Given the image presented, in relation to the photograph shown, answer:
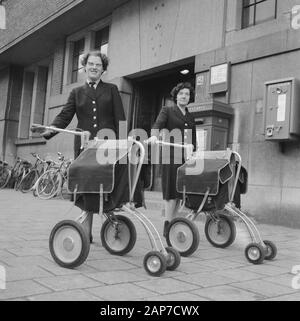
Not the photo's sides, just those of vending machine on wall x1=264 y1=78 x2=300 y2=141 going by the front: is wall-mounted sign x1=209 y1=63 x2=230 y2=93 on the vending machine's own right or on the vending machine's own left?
on the vending machine's own right

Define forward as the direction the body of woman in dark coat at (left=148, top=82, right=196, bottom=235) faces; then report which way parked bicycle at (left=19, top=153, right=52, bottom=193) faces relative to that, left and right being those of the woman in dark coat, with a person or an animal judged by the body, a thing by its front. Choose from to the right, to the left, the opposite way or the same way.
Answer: to the right

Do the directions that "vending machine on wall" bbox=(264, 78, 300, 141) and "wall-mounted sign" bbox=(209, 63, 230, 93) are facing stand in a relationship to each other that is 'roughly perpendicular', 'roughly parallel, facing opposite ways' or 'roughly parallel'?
roughly parallel

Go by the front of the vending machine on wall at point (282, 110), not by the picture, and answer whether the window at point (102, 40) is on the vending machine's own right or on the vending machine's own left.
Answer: on the vending machine's own right

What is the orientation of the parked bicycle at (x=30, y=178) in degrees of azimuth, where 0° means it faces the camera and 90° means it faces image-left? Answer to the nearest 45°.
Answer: approximately 45°

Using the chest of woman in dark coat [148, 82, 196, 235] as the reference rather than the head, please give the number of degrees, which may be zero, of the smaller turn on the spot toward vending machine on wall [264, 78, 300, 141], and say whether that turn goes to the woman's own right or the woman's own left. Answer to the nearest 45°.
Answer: approximately 90° to the woman's own left

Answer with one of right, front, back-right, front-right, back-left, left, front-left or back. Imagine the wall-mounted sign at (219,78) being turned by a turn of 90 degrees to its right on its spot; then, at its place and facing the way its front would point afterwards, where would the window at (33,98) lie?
front

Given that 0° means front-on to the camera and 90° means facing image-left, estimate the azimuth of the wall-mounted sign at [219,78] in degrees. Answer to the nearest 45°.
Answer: approximately 45°

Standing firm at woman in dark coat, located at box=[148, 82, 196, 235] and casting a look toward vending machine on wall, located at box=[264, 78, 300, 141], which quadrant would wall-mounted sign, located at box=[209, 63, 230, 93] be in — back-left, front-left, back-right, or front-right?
front-left

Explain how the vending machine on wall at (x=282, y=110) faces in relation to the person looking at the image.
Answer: facing the viewer and to the left of the viewer

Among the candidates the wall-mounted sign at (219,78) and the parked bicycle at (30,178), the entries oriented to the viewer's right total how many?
0

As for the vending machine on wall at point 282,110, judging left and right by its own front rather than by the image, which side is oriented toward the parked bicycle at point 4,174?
right
